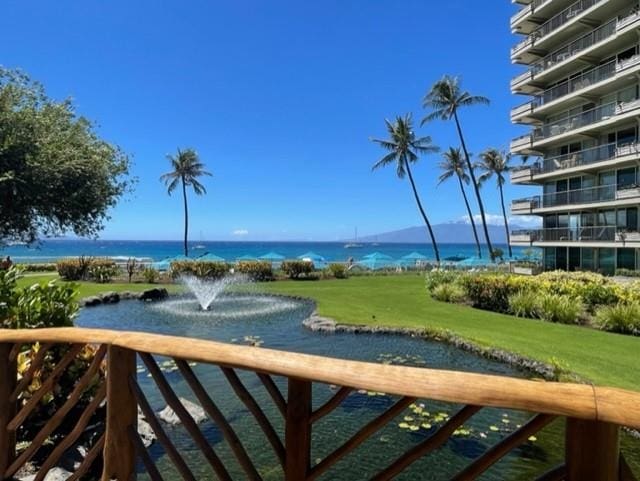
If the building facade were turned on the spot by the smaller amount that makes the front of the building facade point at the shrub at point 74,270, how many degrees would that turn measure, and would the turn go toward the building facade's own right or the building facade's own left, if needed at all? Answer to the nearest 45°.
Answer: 0° — it already faces it

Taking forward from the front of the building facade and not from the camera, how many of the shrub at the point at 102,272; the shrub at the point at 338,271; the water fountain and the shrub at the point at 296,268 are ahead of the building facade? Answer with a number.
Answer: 4

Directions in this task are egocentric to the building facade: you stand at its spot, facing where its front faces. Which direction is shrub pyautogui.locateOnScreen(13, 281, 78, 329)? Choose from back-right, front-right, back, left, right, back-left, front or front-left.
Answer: front-left

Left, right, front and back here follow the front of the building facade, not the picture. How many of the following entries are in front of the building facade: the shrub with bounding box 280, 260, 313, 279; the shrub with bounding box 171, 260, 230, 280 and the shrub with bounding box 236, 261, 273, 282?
3

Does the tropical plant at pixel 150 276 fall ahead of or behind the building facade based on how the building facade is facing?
ahead

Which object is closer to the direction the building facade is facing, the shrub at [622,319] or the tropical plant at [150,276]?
the tropical plant

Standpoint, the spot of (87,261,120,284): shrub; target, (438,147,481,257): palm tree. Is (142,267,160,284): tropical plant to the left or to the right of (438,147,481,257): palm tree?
right

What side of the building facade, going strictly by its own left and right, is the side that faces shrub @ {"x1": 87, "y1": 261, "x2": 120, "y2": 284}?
front

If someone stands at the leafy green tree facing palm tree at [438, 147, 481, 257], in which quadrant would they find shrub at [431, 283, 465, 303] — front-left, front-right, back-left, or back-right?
front-right

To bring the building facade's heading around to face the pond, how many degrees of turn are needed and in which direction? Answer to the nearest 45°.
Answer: approximately 45° to its left

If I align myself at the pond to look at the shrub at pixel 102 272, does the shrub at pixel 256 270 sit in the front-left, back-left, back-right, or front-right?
front-right

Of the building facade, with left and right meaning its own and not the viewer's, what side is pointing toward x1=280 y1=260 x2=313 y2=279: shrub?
front

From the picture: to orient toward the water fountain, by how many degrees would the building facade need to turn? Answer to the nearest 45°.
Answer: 0° — it already faces it

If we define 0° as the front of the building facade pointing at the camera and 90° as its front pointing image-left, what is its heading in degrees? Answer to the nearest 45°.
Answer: approximately 45°

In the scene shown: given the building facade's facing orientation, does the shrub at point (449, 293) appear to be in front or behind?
in front

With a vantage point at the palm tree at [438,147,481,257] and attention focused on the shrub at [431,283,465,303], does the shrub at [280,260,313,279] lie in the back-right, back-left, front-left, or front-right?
front-right

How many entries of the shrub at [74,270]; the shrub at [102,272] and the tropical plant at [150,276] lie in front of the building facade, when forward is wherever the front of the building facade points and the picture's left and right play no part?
3
